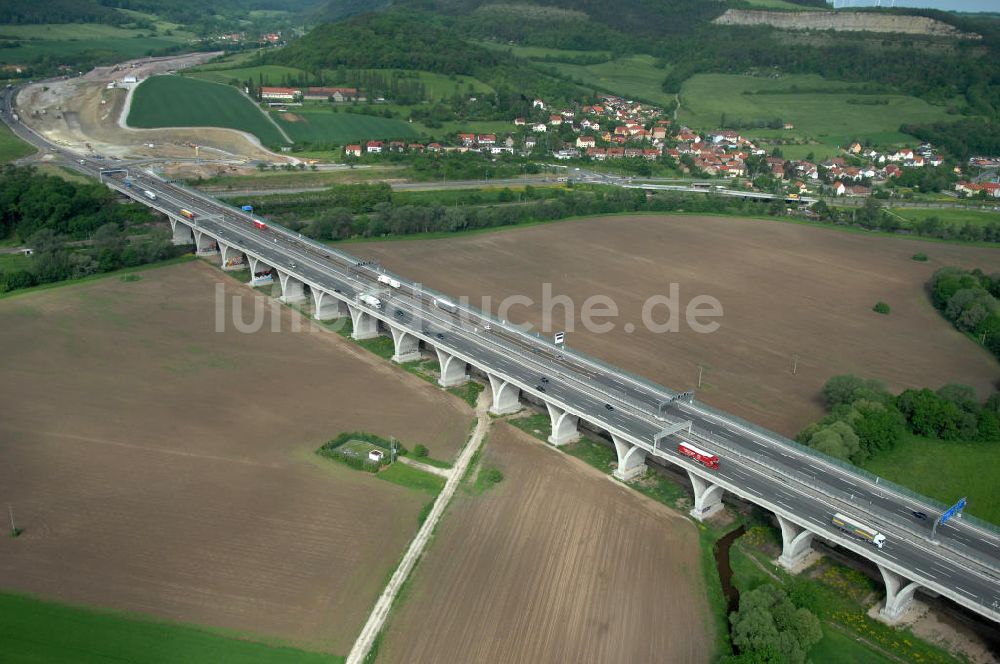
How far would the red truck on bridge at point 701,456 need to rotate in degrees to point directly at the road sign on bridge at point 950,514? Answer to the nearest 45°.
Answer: approximately 45° to its left

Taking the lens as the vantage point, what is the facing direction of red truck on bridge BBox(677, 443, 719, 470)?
facing the viewer and to the right of the viewer

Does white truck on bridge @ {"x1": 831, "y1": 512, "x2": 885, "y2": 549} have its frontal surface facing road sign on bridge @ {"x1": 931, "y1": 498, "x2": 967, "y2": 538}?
no

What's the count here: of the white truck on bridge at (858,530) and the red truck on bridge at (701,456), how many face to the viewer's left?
0

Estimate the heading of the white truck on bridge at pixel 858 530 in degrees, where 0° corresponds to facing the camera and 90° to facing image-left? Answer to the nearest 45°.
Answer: approximately 315°

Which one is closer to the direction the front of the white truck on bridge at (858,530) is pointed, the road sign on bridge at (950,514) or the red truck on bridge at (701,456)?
the road sign on bridge

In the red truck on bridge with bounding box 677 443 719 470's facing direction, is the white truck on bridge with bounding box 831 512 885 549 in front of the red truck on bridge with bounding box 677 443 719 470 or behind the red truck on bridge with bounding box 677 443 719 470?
in front

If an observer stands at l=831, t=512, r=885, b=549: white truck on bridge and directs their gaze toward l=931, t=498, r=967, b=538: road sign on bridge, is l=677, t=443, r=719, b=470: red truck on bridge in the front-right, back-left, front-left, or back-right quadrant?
back-left

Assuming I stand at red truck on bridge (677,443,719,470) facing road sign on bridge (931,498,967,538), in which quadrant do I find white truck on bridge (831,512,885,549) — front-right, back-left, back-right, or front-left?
front-right

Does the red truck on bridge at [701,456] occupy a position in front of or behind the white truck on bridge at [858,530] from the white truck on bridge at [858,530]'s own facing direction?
behind

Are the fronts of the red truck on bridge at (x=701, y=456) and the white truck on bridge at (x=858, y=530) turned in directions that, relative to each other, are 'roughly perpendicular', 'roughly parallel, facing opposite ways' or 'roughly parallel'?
roughly parallel
